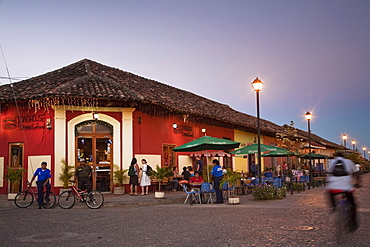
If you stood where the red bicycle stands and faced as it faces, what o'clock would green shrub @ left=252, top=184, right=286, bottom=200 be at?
The green shrub is roughly at 6 o'clock from the red bicycle.

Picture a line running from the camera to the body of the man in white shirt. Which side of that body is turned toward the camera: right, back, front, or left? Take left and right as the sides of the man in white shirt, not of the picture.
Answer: back

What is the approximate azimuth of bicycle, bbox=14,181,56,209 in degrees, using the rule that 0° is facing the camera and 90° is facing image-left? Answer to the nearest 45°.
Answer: approximately 90°

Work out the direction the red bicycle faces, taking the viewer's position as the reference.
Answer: facing to the left of the viewer

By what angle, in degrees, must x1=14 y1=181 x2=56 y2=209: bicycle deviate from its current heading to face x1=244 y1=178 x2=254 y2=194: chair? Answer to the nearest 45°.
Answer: approximately 180°

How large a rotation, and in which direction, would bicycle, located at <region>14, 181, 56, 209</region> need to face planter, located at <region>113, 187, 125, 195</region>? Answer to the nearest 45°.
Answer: approximately 135° to its right
